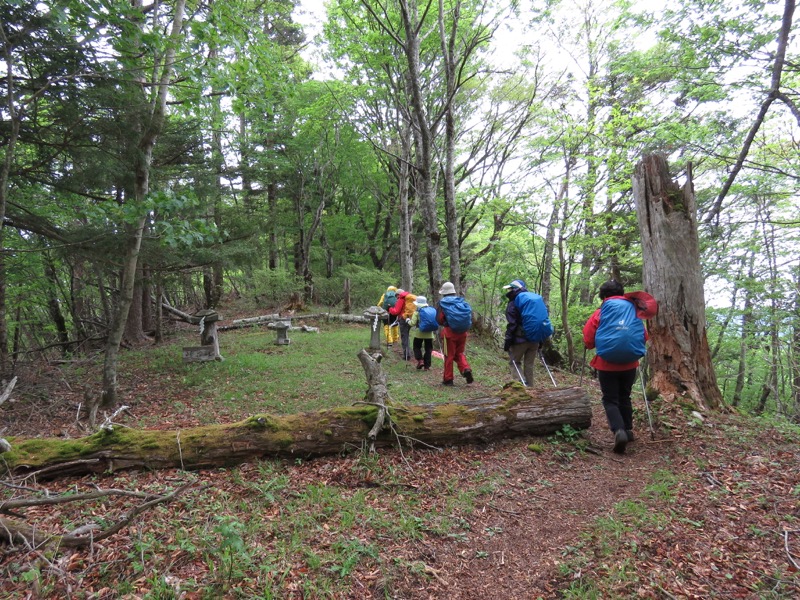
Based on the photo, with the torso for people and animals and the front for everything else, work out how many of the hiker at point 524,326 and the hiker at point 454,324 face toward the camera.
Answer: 0

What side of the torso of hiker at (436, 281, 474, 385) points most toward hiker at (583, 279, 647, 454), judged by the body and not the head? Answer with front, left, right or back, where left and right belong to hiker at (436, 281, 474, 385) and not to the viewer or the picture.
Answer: back

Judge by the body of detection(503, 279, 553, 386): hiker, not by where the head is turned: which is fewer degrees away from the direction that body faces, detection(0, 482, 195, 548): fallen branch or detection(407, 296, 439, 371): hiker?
the hiker

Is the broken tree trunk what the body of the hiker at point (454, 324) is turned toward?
no

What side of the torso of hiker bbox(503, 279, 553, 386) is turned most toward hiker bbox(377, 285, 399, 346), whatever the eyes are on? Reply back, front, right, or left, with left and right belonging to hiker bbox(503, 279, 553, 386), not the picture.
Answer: front

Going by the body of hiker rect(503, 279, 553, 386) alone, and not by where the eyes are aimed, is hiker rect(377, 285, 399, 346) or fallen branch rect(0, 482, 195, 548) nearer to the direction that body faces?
the hiker

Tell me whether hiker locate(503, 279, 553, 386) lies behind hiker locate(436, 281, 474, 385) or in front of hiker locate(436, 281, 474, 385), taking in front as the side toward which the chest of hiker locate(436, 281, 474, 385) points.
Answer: behind

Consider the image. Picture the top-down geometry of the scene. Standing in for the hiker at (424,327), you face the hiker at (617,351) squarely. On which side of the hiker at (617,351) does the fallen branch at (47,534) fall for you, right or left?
right

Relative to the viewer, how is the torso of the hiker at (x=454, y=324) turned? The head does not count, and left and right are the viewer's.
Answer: facing away from the viewer and to the left of the viewer

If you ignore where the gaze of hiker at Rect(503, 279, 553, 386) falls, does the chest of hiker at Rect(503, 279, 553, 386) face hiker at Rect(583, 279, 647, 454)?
no

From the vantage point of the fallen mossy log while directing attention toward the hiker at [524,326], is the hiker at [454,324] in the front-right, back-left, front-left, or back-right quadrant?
front-left

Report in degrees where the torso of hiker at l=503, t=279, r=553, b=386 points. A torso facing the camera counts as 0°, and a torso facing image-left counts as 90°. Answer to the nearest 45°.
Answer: approximately 135°

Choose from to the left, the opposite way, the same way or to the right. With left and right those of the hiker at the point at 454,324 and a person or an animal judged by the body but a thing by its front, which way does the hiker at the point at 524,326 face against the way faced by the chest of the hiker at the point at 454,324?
the same way

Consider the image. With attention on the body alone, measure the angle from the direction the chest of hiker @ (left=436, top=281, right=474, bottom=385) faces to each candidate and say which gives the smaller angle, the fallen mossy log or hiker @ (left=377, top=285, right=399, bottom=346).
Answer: the hiker

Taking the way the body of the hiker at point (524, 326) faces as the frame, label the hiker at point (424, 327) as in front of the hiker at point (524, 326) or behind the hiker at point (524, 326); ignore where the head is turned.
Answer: in front
